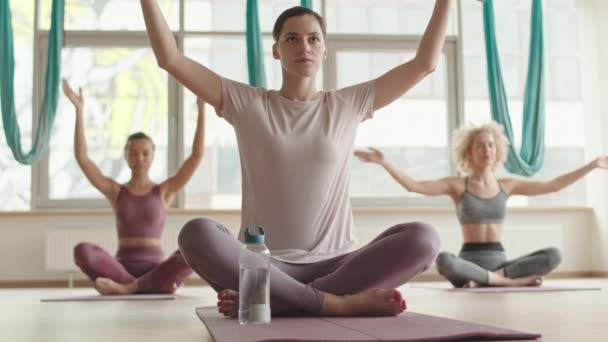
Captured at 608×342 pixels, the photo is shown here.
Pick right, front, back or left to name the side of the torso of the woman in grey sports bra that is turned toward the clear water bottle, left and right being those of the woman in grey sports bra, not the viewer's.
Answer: front

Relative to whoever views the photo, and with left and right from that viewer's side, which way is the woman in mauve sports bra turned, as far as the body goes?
facing the viewer

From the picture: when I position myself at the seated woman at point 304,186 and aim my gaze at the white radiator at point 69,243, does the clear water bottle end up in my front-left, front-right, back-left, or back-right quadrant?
back-left

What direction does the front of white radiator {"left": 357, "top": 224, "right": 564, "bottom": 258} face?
toward the camera

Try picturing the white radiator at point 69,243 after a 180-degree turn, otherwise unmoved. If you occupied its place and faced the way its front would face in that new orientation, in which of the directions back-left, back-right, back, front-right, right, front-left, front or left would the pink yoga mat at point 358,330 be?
back

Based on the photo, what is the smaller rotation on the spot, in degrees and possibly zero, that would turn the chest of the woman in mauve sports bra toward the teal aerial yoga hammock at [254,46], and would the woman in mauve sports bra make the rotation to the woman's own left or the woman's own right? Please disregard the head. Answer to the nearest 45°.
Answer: approximately 135° to the woman's own left

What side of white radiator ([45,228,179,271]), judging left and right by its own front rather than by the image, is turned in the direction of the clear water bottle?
front

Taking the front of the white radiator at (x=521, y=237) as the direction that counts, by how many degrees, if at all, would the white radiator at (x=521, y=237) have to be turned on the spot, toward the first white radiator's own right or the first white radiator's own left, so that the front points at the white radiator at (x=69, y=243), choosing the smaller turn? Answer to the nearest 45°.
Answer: approximately 90° to the first white radiator's own right

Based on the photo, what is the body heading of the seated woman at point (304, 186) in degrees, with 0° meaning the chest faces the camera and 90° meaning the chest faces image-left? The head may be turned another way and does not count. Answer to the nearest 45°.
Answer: approximately 0°

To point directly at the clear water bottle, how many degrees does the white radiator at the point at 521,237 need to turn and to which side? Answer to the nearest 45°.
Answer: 0° — it already faces it

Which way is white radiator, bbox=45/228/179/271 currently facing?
toward the camera

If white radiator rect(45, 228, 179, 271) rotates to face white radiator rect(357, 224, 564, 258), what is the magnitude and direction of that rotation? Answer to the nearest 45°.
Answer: approximately 90° to its left

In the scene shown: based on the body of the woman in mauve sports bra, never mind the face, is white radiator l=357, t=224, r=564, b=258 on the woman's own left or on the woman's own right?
on the woman's own left
